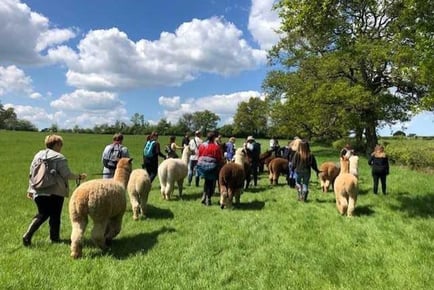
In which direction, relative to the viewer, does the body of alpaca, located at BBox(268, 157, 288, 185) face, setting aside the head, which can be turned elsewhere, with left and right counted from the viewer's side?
facing away from the viewer and to the right of the viewer

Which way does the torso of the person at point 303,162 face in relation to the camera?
away from the camera

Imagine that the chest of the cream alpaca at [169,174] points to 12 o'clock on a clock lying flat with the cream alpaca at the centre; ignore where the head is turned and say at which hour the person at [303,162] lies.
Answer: The person is roughly at 2 o'clock from the cream alpaca.

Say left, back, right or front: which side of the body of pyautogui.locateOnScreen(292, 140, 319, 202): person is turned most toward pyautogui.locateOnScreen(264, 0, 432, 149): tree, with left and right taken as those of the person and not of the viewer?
front

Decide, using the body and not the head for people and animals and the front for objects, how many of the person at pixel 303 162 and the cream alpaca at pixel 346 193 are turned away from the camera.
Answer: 2

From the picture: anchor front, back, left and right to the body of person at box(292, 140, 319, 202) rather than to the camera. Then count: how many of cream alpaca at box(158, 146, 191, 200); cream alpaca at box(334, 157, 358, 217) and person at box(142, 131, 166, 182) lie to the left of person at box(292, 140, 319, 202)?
2

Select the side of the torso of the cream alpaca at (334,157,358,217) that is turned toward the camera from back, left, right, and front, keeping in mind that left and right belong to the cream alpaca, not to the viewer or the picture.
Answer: back

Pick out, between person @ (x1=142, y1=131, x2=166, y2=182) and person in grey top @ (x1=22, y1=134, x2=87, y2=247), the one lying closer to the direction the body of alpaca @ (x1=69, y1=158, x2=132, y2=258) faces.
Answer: the person

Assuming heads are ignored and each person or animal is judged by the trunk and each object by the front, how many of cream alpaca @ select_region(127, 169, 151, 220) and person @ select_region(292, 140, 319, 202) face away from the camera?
2

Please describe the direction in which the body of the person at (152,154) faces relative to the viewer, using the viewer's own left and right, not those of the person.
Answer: facing away from the viewer and to the right of the viewer

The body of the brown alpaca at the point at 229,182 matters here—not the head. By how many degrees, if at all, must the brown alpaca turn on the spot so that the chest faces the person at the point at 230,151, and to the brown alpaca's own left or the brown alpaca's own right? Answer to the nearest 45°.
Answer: approximately 45° to the brown alpaca's own left

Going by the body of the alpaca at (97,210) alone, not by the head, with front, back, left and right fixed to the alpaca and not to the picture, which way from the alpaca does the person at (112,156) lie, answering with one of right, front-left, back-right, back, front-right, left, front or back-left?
front-left

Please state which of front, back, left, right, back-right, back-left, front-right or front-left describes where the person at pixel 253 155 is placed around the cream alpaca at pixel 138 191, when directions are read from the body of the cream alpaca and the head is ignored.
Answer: front-right

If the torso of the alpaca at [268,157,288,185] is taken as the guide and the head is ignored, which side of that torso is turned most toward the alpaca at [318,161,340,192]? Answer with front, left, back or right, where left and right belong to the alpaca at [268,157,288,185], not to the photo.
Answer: right

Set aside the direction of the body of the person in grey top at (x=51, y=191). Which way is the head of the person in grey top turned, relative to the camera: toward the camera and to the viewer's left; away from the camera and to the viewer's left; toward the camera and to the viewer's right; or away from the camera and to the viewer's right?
away from the camera and to the viewer's right

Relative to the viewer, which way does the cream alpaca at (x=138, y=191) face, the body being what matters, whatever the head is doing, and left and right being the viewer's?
facing away from the viewer
